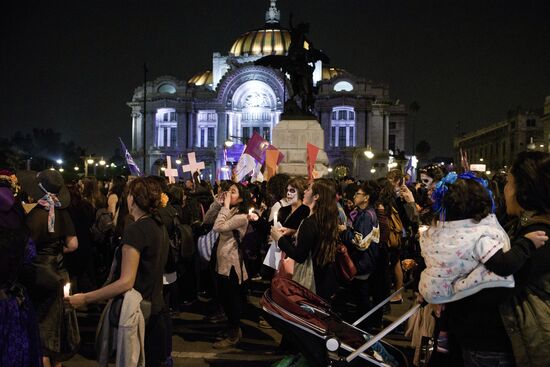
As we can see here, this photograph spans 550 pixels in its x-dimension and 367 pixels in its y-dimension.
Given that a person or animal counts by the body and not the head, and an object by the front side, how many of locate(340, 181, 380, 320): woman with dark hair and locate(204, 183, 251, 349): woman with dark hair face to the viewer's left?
2

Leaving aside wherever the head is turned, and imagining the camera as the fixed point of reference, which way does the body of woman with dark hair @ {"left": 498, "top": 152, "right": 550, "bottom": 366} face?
to the viewer's left

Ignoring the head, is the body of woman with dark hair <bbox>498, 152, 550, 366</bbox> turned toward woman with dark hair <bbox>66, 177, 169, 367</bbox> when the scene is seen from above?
yes

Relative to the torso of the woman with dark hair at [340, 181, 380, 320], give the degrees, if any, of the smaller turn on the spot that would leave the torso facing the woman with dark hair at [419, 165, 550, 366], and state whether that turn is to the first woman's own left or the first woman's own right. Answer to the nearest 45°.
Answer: approximately 90° to the first woman's own left

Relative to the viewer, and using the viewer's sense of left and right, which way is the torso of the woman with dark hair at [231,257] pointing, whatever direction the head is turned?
facing to the left of the viewer

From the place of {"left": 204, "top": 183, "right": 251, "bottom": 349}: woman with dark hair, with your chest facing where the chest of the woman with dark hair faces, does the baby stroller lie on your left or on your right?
on your left

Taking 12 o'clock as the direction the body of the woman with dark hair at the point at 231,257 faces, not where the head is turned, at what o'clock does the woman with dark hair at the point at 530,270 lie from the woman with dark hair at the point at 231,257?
the woman with dark hair at the point at 530,270 is roughly at 8 o'clock from the woman with dark hair at the point at 231,257.

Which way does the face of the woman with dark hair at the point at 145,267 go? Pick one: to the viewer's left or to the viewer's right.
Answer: to the viewer's left

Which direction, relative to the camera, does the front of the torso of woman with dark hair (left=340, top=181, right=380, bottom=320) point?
to the viewer's left
